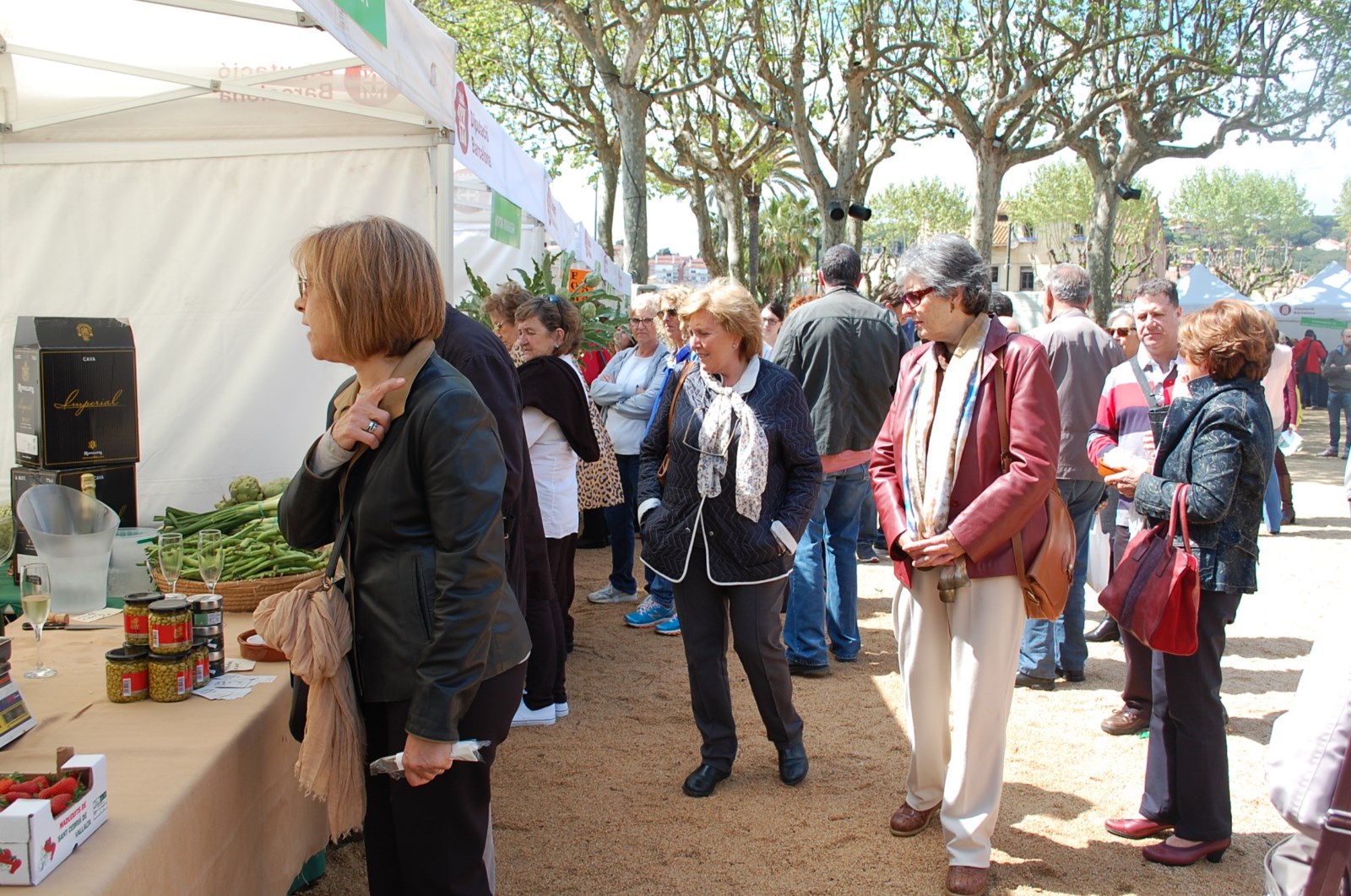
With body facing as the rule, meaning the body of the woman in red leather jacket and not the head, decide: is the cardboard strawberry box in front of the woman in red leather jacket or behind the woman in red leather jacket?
in front

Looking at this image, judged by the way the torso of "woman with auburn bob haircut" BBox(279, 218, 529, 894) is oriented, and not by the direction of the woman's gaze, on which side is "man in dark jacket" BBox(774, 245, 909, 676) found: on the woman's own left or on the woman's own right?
on the woman's own right

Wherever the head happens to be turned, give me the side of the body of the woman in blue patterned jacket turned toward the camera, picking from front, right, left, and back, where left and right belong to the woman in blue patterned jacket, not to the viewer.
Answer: left

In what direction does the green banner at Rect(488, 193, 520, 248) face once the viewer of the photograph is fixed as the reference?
facing the viewer and to the right of the viewer

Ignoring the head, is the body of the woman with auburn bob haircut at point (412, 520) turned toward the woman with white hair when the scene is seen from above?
no

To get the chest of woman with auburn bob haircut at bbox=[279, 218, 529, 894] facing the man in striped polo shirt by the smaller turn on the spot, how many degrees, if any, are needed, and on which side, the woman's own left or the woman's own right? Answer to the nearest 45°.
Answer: approximately 135° to the woman's own right

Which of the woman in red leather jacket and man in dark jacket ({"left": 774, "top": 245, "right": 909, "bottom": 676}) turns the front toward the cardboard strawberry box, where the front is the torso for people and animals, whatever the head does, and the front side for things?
the woman in red leather jacket

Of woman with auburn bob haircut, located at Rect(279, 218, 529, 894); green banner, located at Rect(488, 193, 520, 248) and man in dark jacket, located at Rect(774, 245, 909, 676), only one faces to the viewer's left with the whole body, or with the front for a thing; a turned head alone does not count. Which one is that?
the woman with auburn bob haircut

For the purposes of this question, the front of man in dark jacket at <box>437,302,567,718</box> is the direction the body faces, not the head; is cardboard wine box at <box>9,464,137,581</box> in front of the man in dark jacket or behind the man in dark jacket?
in front

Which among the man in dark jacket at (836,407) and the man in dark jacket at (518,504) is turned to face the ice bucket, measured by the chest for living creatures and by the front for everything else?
the man in dark jacket at (518,504)

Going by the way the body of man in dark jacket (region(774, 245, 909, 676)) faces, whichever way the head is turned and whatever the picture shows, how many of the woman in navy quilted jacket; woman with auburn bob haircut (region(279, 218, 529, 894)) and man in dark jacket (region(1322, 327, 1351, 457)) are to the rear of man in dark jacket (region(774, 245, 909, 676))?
2

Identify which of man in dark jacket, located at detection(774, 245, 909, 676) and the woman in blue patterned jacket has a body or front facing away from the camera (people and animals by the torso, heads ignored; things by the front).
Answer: the man in dark jacket

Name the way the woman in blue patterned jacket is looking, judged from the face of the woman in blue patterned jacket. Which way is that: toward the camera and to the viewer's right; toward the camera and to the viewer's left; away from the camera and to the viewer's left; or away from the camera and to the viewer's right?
away from the camera and to the viewer's left

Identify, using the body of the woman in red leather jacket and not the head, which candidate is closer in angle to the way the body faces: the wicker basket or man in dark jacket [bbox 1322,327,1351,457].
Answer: the wicker basket

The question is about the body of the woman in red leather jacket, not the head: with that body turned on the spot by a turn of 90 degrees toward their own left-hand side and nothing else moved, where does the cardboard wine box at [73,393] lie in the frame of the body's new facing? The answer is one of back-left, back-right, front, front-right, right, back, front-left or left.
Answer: back-right

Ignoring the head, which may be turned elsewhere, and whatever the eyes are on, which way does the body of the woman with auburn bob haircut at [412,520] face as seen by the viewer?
to the viewer's left

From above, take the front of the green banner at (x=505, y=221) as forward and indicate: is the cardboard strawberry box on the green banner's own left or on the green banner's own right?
on the green banner's own right

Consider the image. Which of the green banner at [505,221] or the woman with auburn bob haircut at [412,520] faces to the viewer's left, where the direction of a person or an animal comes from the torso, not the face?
the woman with auburn bob haircut

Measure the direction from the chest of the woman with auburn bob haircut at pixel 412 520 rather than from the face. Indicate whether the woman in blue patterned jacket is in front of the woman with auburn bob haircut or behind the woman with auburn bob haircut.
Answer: behind

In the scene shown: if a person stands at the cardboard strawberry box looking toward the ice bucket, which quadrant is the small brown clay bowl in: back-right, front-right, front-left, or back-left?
front-right

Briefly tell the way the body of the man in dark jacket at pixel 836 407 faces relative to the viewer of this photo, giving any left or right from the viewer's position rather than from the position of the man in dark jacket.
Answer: facing away from the viewer

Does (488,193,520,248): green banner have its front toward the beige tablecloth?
no
